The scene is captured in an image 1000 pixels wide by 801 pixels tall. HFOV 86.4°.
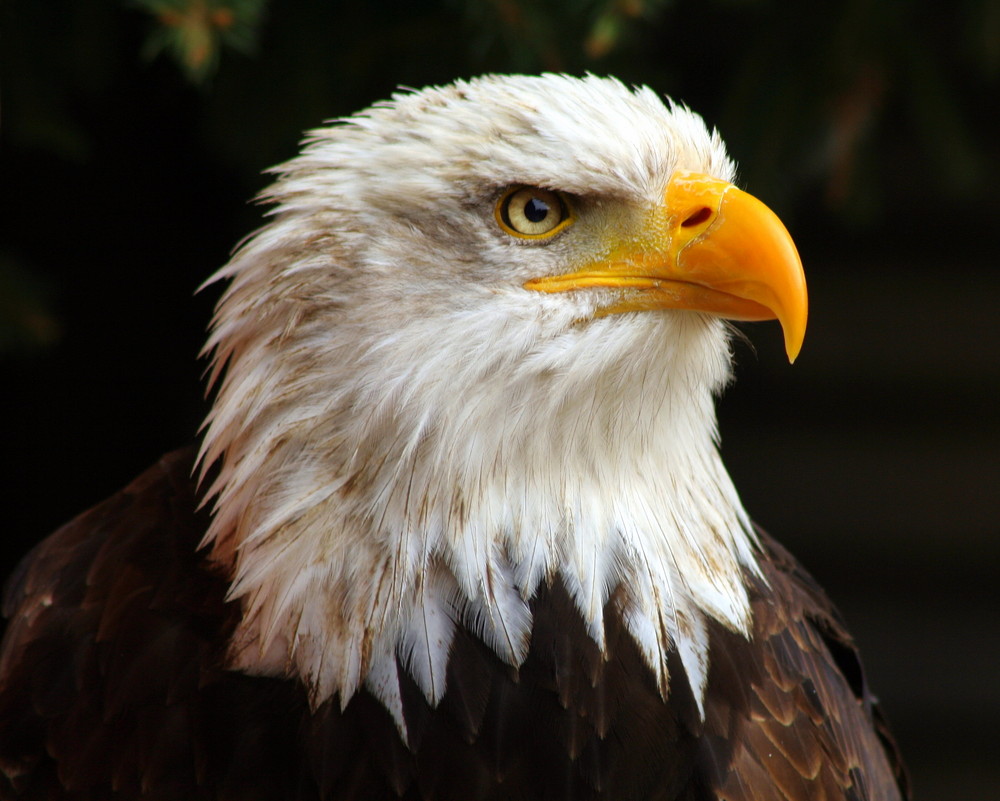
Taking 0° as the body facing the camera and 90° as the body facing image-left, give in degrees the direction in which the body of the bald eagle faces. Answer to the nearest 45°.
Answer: approximately 315°
